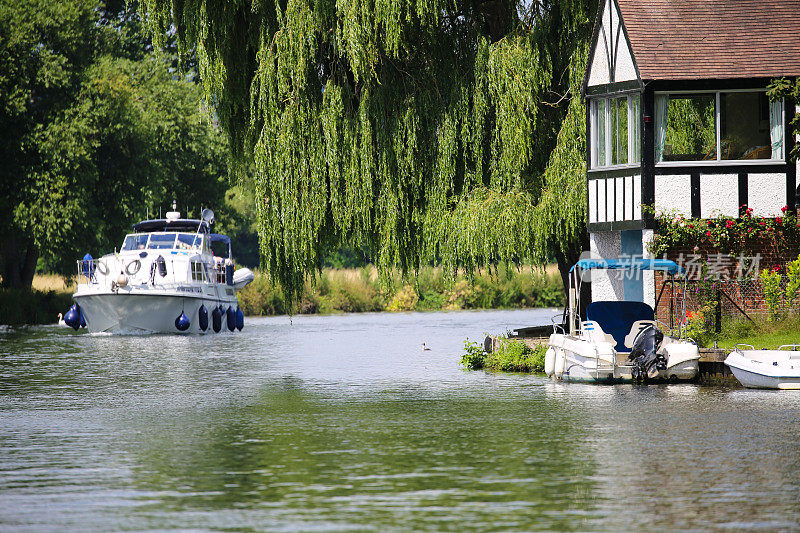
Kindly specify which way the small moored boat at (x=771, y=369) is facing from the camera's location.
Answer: facing to the left of the viewer

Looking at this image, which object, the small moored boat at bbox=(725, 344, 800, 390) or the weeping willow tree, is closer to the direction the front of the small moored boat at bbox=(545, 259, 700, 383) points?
the weeping willow tree

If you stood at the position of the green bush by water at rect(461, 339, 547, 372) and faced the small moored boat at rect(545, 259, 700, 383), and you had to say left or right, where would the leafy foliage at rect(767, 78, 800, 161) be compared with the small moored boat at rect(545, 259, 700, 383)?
left

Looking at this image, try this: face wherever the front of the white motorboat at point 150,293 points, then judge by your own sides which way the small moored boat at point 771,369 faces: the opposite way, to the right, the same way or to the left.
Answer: to the right

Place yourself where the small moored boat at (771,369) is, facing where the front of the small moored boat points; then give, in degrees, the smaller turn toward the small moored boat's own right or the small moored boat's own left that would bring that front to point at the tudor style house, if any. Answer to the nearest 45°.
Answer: approximately 90° to the small moored boat's own right

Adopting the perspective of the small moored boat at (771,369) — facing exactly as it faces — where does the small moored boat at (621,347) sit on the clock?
the small moored boat at (621,347) is roughly at 1 o'clock from the small moored boat at (771,369).

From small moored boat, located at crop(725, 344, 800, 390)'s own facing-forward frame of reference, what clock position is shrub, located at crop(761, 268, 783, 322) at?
The shrub is roughly at 3 o'clock from the small moored boat.
